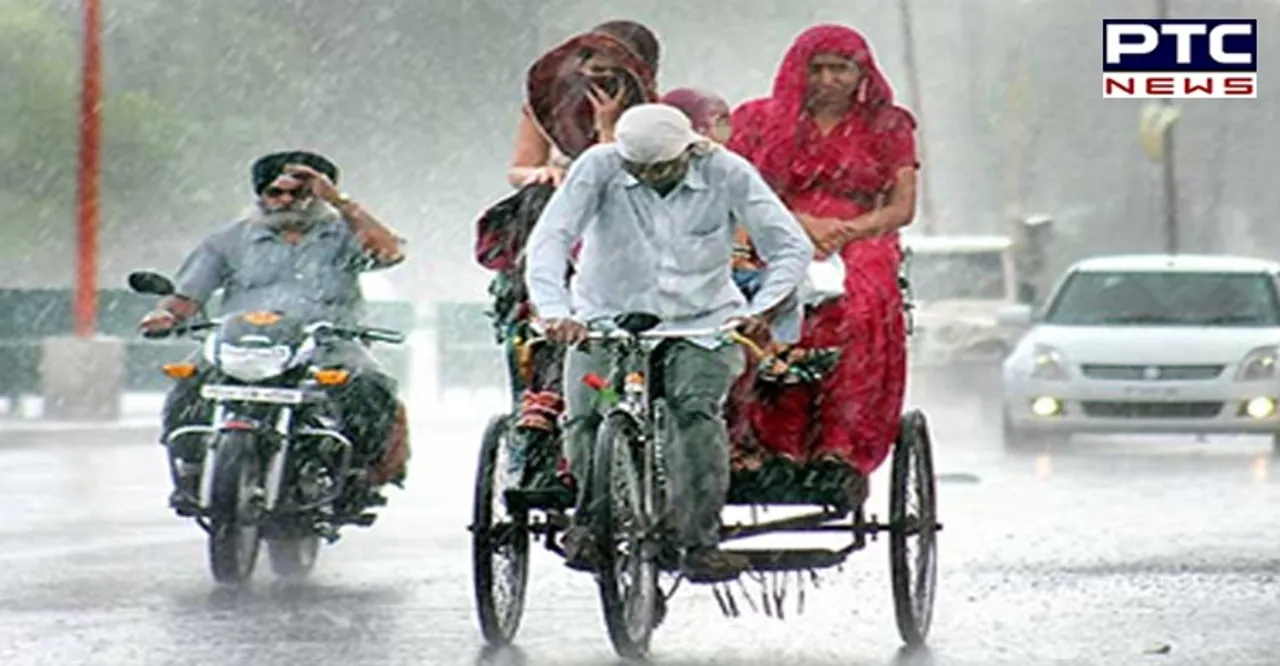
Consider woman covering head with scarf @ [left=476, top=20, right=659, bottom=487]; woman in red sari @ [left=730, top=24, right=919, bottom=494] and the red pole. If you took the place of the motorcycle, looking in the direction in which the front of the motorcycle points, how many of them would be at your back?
1

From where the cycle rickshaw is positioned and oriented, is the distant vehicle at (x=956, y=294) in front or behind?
behind

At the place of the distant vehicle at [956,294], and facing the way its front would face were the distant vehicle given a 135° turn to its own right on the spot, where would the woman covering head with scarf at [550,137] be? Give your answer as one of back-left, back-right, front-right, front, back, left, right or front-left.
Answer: back-left

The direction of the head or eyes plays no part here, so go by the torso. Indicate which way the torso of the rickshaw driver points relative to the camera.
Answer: toward the camera

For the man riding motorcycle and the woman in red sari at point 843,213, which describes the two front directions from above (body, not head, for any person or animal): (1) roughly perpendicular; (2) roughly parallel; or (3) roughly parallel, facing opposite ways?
roughly parallel

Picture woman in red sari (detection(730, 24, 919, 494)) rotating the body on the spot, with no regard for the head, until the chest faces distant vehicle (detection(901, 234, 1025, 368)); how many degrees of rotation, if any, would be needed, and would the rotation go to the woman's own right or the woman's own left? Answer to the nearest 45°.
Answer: approximately 180°

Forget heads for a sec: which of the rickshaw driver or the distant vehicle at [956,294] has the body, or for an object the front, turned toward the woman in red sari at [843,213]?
the distant vehicle

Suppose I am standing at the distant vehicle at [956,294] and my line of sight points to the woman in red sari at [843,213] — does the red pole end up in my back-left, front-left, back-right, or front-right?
front-right

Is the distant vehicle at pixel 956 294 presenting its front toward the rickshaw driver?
yes

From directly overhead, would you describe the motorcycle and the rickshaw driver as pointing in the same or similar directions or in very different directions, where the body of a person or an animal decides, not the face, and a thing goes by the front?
same or similar directions

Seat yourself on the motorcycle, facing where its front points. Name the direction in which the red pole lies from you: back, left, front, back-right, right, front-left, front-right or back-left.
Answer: back

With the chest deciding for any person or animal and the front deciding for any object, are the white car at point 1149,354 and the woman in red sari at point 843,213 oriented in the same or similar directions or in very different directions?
same or similar directions

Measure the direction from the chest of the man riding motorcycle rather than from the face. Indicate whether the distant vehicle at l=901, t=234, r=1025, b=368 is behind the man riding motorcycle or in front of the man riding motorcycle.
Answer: behind

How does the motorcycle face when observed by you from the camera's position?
facing the viewer

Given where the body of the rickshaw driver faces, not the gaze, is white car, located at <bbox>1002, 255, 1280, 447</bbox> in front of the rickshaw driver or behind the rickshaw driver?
behind

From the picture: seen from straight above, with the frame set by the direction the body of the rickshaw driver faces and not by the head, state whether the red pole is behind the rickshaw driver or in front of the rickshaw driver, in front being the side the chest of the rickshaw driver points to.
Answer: behind
